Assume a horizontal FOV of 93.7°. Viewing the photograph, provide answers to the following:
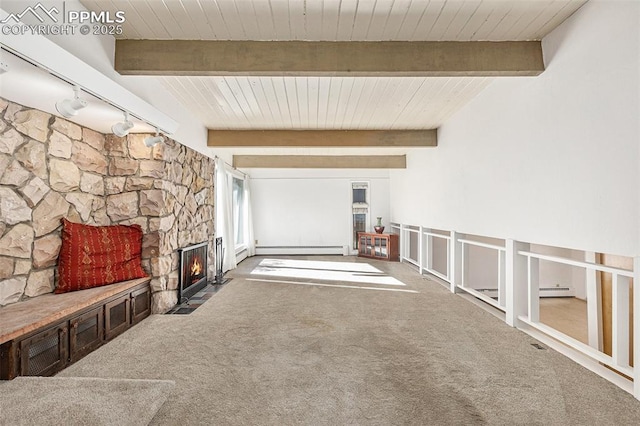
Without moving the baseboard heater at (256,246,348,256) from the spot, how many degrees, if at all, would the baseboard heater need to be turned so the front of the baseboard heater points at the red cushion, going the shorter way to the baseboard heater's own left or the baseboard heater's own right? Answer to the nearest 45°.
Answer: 0° — it already faces it

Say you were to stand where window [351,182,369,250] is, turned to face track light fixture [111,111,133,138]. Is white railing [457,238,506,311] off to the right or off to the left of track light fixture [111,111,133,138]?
left

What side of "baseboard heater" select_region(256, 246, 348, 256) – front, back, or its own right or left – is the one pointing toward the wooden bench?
front

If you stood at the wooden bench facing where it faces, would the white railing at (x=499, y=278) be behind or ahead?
ahead

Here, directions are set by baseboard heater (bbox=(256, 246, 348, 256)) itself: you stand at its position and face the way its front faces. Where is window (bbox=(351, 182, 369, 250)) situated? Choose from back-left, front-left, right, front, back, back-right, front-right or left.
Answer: left

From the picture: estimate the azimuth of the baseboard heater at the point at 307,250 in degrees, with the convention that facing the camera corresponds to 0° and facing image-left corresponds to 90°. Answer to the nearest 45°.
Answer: approximately 0°

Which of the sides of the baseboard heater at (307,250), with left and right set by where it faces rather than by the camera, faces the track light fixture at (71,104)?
front

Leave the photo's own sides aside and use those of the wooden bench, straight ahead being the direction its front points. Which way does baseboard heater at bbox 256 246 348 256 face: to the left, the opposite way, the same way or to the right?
to the right

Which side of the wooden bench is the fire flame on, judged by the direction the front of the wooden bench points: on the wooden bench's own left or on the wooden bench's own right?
on the wooden bench's own left

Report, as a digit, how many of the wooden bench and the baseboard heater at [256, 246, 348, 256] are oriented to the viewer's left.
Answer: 0

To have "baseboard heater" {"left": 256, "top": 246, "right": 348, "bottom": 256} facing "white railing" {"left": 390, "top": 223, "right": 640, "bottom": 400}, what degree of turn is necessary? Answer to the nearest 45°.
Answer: approximately 45° to its left

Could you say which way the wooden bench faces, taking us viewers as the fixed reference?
facing the viewer and to the right of the viewer
